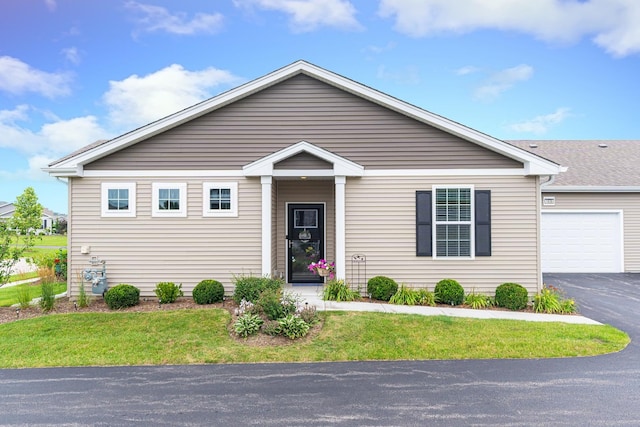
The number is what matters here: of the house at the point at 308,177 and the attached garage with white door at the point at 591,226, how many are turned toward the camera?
2

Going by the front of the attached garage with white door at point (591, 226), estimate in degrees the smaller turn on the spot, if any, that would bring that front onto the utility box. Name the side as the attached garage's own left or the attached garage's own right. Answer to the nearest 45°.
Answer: approximately 45° to the attached garage's own right

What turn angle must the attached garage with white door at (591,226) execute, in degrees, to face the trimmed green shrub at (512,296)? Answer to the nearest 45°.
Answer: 0° — it already faces it

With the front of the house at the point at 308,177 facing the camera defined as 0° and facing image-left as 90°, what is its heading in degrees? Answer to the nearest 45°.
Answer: approximately 0°
